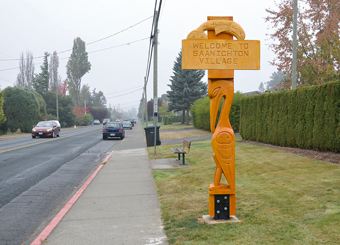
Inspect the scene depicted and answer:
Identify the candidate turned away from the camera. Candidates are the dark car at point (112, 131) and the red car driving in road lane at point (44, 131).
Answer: the dark car

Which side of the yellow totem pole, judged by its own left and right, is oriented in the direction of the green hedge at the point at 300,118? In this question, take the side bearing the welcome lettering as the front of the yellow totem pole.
back

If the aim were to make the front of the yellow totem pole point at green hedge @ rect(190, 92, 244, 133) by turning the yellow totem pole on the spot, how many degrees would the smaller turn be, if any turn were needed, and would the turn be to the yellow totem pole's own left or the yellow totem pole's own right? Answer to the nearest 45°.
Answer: approximately 180°

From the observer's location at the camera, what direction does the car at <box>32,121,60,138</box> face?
facing the viewer and to the left of the viewer

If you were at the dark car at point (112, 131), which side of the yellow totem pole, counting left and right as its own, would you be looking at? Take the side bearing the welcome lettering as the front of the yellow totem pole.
back

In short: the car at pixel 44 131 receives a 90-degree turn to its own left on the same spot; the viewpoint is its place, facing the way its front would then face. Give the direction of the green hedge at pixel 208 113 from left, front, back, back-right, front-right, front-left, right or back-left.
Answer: front-left

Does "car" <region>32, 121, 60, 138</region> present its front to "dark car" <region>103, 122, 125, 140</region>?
no

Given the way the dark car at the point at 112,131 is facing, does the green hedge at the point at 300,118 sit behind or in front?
behind

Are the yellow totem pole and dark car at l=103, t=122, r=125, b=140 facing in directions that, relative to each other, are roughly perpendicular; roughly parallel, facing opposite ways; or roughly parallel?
roughly parallel, facing opposite ways

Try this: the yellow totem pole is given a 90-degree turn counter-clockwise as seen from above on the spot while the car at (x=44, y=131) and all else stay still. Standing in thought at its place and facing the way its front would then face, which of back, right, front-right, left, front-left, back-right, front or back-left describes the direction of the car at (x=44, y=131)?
back-left

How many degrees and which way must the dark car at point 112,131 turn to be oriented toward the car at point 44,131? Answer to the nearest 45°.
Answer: approximately 90° to its left

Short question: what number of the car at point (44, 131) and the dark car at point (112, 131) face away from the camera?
1

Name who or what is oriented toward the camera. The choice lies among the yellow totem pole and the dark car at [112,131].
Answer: the yellow totem pole

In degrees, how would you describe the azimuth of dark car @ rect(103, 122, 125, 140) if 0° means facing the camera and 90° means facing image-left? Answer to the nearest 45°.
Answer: approximately 180°

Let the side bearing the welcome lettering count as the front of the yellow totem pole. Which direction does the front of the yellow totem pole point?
toward the camera
